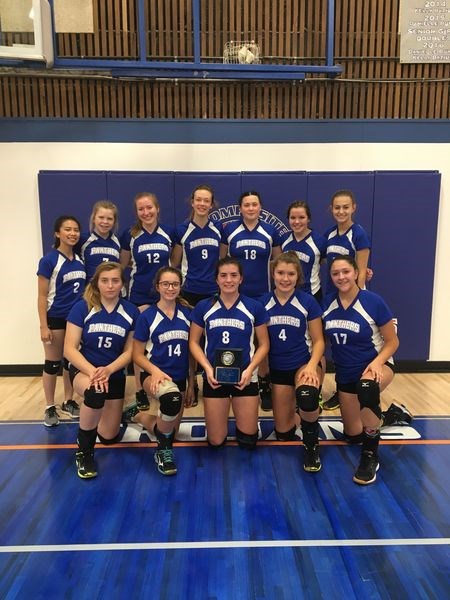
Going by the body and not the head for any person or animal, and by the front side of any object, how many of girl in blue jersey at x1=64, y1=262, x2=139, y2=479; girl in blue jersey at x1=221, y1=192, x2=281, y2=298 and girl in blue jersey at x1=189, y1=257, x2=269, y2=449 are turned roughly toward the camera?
3

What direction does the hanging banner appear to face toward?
toward the camera

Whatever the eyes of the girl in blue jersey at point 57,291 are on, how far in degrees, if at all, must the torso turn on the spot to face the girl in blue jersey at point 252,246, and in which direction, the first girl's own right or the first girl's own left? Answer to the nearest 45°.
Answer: approximately 45° to the first girl's own left

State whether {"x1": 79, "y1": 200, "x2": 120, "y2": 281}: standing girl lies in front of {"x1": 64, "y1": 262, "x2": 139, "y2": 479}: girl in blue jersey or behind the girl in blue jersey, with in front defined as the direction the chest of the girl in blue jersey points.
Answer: behind

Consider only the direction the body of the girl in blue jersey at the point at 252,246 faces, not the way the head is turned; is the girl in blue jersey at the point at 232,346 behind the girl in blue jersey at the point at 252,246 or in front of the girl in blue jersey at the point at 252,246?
in front

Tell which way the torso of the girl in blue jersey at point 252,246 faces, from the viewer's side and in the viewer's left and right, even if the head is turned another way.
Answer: facing the viewer

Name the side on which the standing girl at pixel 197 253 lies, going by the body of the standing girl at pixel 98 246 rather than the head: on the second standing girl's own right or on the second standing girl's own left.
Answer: on the second standing girl's own left
